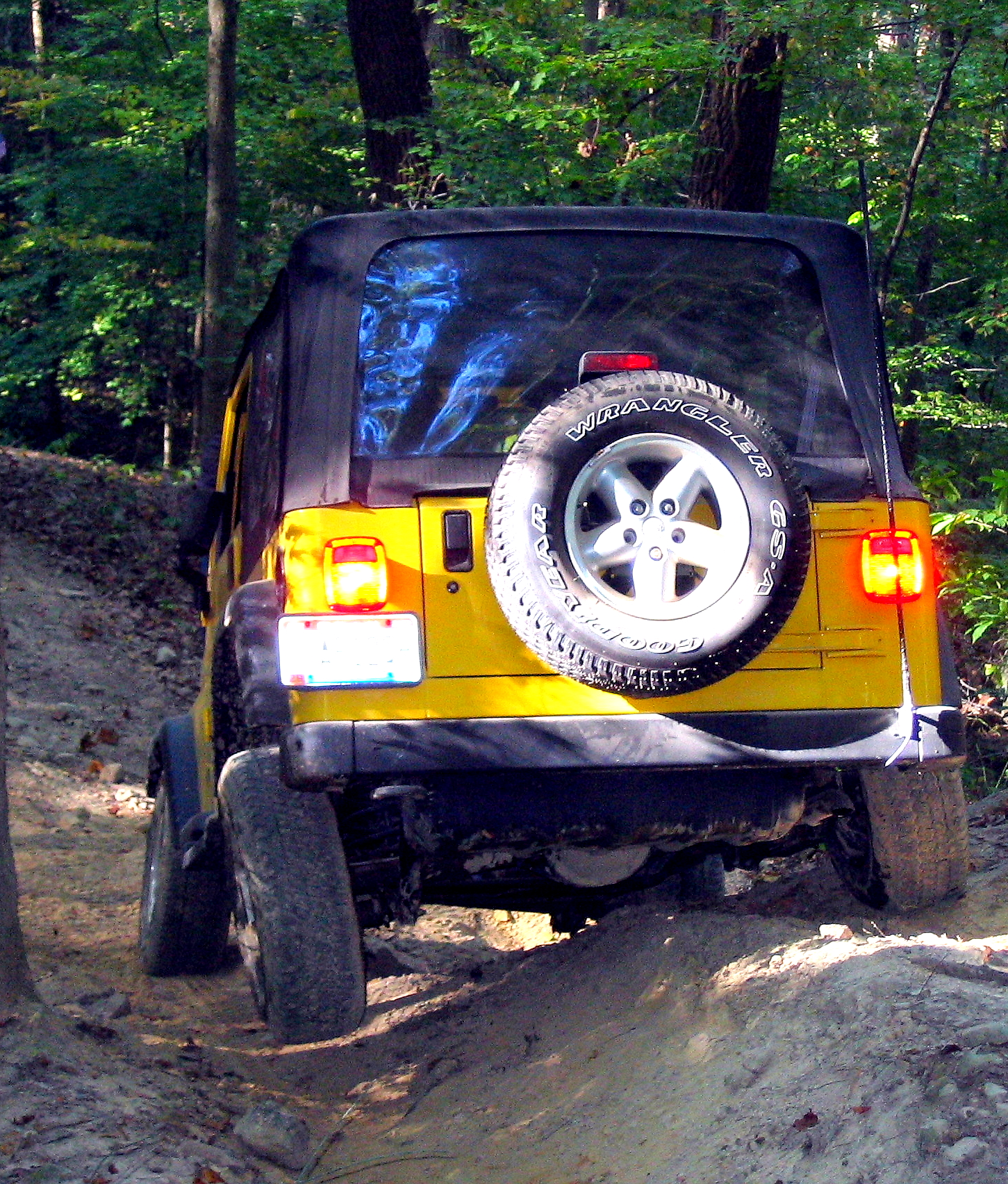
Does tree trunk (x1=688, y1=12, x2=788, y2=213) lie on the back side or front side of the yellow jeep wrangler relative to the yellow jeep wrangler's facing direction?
on the front side

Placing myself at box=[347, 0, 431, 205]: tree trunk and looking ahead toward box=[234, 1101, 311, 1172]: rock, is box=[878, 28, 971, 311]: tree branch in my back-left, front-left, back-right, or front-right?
front-left

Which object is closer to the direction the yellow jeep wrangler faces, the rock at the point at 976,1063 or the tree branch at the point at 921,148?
the tree branch

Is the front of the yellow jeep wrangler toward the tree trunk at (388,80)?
yes

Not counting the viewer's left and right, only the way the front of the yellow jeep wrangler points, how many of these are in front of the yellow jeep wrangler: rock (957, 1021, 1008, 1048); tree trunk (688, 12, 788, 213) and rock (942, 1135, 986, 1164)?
1

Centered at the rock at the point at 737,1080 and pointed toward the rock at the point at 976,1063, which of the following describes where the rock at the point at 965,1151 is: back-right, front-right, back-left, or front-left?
front-right

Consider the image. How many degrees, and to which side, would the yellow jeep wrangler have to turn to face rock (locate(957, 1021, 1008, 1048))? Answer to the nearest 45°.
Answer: approximately 135° to its right

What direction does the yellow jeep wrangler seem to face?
away from the camera

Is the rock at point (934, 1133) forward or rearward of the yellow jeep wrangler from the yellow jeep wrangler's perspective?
rearward

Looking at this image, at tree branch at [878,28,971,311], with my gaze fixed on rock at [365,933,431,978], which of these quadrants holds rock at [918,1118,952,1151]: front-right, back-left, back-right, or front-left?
front-left

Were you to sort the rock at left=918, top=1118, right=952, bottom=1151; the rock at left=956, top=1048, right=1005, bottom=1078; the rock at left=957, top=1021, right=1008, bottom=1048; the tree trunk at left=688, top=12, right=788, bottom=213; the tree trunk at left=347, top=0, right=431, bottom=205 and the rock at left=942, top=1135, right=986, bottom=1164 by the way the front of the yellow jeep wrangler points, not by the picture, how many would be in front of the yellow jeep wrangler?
2

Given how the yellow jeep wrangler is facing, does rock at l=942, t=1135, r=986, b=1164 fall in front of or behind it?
behind
